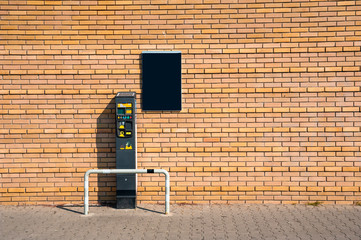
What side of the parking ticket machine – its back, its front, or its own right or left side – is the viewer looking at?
front
